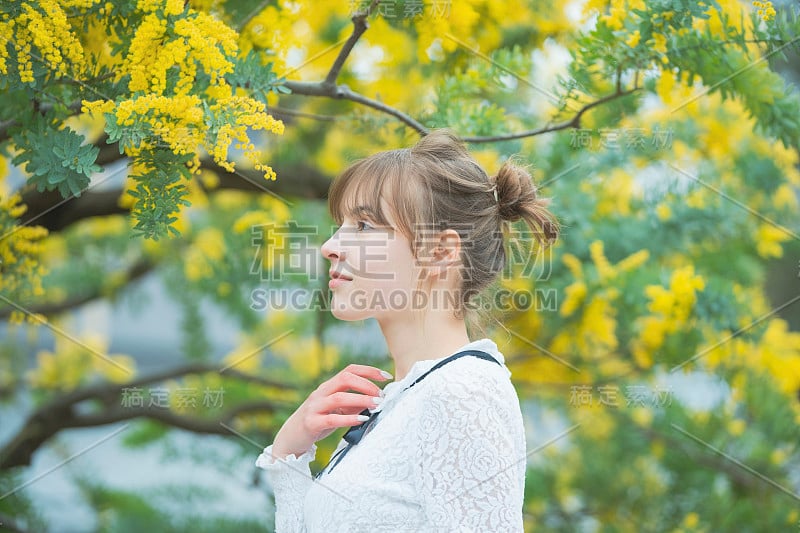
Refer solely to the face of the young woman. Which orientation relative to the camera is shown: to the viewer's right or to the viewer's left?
to the viewer's left

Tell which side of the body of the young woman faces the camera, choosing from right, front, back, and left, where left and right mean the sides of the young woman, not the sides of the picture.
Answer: left
